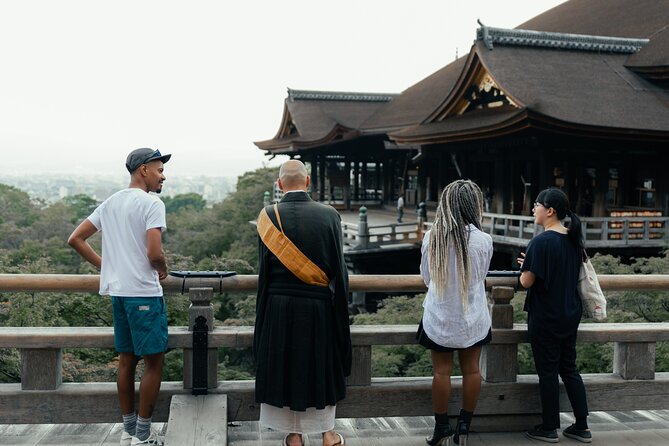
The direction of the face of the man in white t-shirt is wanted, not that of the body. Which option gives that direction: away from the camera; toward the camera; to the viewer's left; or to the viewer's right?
to the viewer's right

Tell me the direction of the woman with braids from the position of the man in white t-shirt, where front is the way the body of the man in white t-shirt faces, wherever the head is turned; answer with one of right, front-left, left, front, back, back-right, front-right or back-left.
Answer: front-right

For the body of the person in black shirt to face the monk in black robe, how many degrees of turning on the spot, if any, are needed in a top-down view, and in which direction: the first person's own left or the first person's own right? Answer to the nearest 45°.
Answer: approximately 90° to the first person's own left

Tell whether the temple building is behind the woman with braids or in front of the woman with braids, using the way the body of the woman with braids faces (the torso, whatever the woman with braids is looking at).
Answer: in front

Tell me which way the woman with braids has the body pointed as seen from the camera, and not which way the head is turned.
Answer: away from the camera

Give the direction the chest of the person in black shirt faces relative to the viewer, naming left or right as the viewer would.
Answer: facing away from the viewer and to the left of the viewer

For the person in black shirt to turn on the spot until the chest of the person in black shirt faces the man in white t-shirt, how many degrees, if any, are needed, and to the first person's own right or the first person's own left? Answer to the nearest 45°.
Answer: approximately 90° to the first person's own left

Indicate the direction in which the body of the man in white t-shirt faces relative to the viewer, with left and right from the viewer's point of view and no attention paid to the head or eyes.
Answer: facing away from the viewer and to the right of the viewer

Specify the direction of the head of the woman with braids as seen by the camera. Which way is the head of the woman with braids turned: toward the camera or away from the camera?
away from the camera

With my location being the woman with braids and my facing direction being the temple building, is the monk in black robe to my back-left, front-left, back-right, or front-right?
back-left

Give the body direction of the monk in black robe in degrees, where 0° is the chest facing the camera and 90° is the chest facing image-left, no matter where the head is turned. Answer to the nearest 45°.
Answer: approximately 180°

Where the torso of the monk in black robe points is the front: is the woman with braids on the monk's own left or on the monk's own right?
on the monk's own right

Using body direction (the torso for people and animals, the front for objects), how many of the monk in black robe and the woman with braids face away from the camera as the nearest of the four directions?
2
